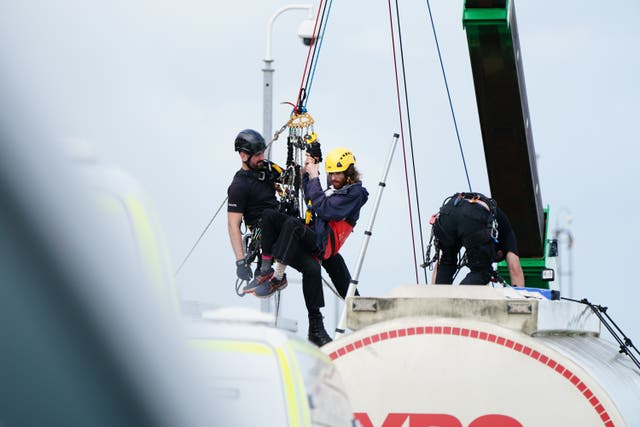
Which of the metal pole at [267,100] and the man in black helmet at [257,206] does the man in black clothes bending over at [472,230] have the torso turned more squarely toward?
the metal pole

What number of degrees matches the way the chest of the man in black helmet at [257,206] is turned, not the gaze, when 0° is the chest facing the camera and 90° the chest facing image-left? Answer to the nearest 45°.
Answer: approximately 315°

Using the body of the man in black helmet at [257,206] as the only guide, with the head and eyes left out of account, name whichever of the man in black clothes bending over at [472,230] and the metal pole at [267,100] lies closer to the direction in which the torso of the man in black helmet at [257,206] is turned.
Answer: the man in black clothes bending over

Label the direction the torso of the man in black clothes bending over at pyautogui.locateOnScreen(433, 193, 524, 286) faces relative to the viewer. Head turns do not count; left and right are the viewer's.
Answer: facing away from the viewer and to the right of the viewer

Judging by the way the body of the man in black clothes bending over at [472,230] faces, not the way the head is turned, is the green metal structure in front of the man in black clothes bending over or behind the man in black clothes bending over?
in front

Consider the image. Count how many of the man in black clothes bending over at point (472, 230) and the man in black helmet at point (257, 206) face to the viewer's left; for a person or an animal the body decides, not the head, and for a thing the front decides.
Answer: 0

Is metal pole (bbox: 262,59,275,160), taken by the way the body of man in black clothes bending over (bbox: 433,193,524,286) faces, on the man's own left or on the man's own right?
on the man's own left

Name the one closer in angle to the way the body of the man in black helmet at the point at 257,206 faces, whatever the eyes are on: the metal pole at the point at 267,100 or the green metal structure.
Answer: the green metal structure

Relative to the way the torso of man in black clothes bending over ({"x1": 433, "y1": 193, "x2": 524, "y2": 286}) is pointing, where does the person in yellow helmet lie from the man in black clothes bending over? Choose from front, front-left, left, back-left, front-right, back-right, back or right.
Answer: back-left

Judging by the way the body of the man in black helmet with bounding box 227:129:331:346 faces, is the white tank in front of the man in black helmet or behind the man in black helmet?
in front

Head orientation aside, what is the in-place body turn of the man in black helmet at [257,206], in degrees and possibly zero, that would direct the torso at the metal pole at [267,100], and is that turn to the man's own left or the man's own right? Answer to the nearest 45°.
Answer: approximately 135° to the man's own left

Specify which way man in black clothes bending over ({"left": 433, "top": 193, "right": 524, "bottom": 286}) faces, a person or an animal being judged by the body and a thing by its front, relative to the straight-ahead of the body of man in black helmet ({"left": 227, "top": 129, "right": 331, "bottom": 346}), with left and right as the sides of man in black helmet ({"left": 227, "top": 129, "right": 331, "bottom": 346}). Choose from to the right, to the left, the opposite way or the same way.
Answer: to the left
